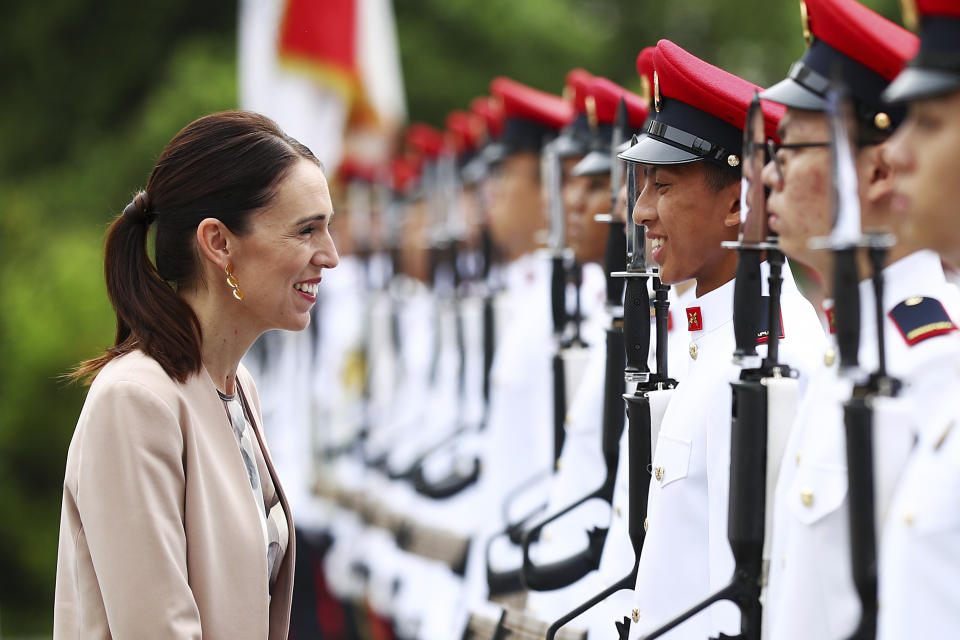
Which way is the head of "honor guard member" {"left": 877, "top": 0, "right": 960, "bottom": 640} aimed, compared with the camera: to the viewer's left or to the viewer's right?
to the viewer's left

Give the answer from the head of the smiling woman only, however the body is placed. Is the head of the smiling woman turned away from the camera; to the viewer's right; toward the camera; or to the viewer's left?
to the viewer's right

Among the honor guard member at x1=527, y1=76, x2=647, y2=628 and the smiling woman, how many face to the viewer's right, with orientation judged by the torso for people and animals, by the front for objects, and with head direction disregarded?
1

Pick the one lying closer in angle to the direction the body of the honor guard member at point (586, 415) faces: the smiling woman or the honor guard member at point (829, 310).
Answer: the smiling woman

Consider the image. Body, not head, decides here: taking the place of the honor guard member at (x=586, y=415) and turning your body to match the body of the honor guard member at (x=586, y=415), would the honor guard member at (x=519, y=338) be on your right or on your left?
on your right

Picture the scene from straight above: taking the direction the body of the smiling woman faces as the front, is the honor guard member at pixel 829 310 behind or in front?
in front

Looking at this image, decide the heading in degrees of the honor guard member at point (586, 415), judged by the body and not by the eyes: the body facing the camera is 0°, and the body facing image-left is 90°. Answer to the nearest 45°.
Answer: approximately 45°

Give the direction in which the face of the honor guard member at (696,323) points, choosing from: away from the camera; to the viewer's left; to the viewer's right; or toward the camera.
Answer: to the viewer's left

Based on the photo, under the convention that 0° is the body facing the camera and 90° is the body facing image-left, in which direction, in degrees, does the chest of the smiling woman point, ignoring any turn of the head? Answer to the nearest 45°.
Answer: approximately 270°

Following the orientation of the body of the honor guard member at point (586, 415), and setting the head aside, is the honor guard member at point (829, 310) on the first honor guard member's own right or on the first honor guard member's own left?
on the first honor guard member's own left

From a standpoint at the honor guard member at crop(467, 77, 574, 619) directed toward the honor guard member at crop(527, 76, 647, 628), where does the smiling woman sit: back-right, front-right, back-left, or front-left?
front-right

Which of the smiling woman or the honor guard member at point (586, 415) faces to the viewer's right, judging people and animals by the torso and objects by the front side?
the smiling woman

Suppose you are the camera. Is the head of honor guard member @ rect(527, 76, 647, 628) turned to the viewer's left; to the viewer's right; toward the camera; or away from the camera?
to the viewer's left
